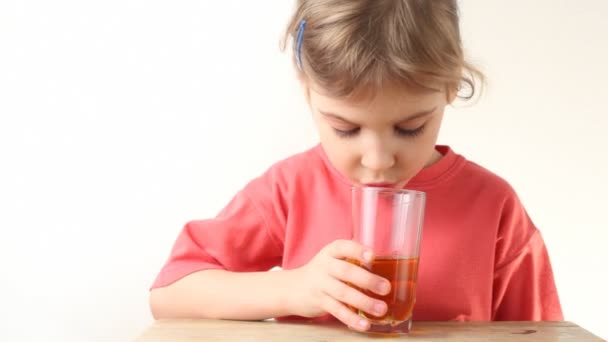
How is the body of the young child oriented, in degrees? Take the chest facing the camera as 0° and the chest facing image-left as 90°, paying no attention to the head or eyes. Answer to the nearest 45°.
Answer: approximately 0°
